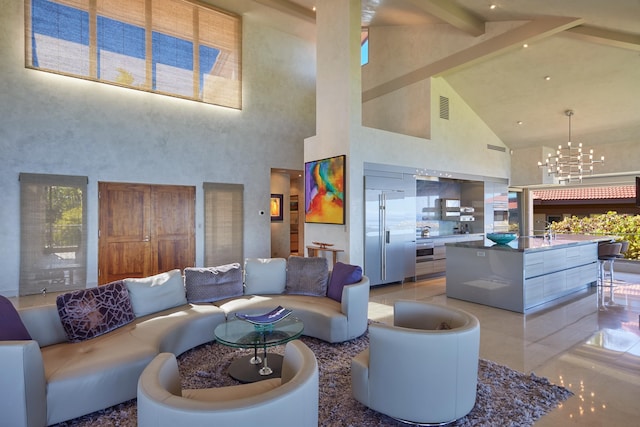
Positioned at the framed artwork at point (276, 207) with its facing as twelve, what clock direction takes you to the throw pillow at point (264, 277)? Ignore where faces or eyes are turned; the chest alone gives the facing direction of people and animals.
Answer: The throw pillow is roughly at 12 o'clock from the framed artwork.

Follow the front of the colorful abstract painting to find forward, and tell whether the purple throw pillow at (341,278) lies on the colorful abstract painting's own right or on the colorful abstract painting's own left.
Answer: on the colorful abstract painting's own left

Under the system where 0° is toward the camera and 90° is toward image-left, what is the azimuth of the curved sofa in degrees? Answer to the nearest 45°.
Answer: approximately 315°

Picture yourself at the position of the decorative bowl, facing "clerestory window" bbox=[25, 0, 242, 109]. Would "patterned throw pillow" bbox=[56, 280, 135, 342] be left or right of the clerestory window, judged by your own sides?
left

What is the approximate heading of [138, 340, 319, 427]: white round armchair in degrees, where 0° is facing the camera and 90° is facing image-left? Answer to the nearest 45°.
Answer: approximately 180°

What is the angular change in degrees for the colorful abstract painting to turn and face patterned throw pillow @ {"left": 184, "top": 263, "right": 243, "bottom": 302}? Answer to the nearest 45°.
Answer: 0° — it already faces it

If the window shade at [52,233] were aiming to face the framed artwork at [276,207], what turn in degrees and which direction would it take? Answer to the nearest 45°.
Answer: approximately 45° to its left

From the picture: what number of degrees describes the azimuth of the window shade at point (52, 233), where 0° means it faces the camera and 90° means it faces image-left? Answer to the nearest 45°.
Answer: approximately 315°

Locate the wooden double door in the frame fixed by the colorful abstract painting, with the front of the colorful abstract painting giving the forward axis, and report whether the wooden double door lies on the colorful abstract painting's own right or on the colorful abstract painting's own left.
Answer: on the colorful abstract painting's own right

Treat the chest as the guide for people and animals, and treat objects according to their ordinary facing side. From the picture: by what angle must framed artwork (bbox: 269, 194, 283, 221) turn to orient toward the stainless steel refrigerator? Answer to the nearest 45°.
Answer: approximately 45° to its left

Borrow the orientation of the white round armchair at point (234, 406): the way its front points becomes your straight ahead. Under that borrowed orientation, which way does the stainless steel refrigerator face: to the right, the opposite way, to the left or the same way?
the opposite way
